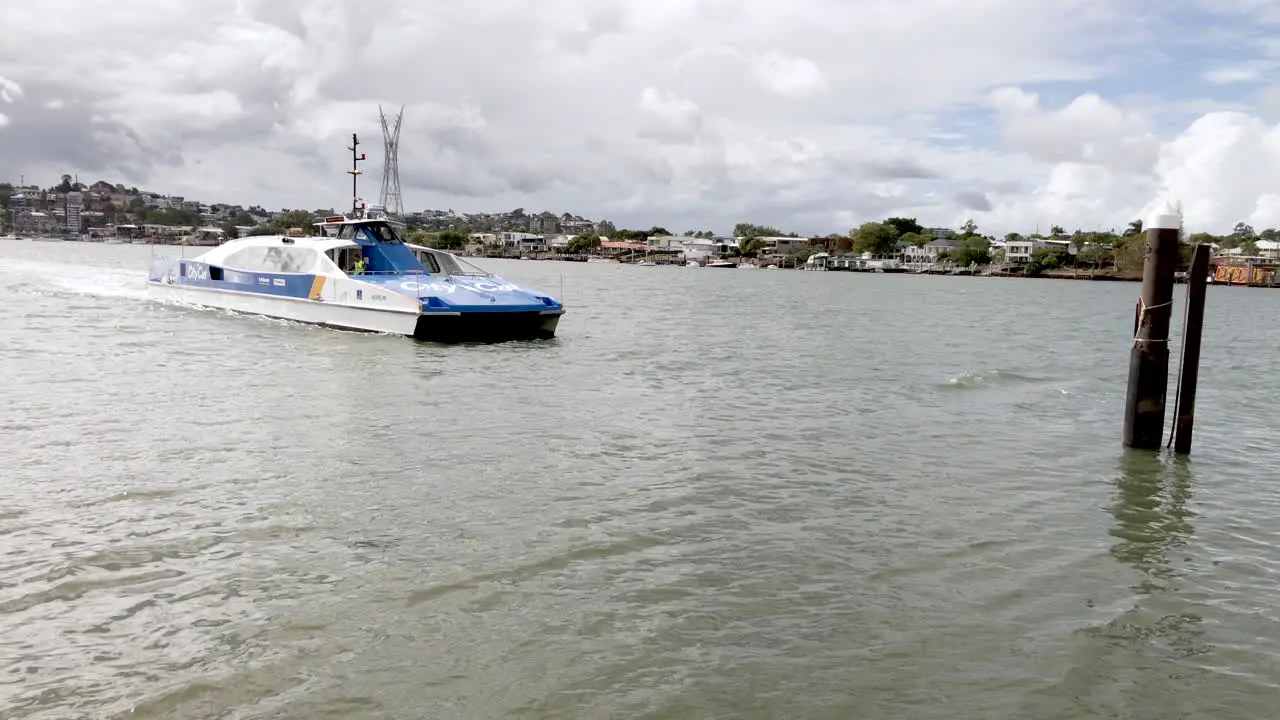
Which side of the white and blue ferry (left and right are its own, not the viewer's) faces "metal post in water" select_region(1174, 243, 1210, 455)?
front

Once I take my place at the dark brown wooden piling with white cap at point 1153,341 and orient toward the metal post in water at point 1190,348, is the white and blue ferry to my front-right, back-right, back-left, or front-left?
back-left

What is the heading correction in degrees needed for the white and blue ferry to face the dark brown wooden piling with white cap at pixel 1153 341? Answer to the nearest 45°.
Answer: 0° — it already faces it

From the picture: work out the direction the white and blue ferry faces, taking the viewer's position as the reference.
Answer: facing the viewer and to the right of the viewer
